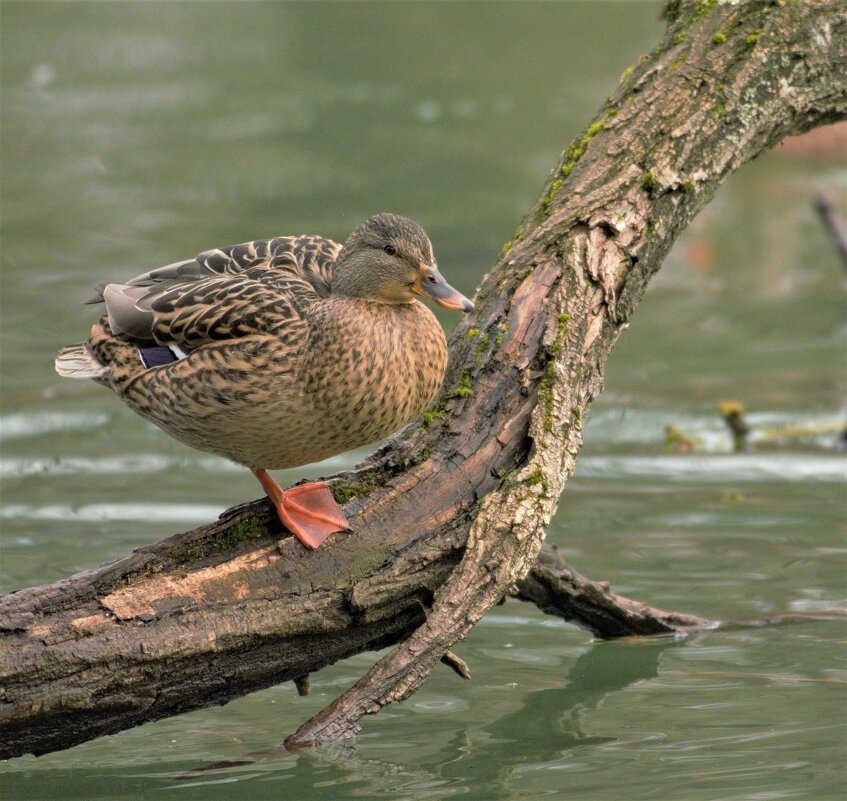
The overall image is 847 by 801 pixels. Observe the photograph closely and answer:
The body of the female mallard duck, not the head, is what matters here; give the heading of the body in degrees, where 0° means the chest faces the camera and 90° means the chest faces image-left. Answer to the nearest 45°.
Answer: approximately 315°
